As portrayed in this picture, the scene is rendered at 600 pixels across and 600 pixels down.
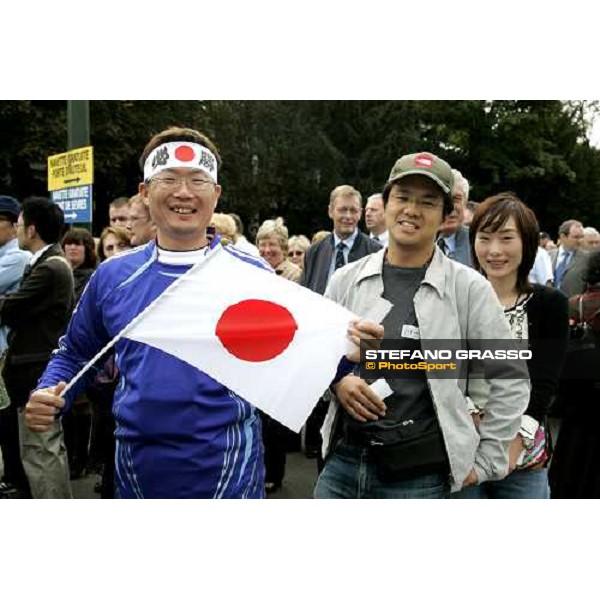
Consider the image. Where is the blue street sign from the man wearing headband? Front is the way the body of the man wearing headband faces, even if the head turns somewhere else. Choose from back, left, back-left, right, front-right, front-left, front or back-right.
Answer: back

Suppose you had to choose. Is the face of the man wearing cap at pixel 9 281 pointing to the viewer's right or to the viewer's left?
to the viewer's right

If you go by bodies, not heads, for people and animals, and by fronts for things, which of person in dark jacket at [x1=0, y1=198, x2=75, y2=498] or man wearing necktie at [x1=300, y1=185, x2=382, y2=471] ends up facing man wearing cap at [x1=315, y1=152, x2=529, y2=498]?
the man wearing necktie

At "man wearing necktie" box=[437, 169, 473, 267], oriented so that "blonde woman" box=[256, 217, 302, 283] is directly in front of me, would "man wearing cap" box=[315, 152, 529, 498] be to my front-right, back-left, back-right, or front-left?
back-left

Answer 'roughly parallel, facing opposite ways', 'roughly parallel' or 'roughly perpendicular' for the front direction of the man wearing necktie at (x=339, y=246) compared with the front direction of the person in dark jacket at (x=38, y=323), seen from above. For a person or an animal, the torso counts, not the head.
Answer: roughly perpendicular

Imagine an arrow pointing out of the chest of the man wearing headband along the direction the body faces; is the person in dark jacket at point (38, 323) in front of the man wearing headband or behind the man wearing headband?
behind

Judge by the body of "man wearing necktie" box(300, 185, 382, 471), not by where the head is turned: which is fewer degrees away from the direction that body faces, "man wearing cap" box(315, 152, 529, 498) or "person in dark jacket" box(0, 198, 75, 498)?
the man wearing cap

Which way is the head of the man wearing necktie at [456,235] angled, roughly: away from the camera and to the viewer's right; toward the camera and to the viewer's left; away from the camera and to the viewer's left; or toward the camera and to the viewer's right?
toward the camera and to the viewer's left

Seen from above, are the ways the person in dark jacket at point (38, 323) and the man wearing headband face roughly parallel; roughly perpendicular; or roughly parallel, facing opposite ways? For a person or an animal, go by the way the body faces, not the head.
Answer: roughly perpendicular

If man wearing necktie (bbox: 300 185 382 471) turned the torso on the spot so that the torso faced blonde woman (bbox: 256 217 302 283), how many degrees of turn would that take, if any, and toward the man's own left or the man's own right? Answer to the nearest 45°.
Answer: approximately 135° to the man's own right

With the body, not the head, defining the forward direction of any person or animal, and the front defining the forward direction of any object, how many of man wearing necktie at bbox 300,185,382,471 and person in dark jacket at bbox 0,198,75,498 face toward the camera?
1
